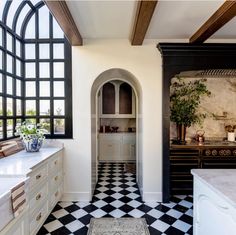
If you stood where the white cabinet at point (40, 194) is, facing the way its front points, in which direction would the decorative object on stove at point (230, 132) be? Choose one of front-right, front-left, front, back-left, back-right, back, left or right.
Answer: front-left

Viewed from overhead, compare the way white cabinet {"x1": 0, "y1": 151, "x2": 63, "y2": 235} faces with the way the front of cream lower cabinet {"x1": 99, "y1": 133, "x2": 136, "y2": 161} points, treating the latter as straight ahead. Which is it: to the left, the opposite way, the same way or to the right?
to the left

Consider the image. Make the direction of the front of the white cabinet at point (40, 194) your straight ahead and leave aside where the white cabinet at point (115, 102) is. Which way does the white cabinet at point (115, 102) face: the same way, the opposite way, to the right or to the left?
to the right

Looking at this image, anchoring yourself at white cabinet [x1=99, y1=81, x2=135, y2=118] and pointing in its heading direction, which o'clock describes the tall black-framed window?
The tall black-framed window is roughly at 1 o'clock from the white cabinet.

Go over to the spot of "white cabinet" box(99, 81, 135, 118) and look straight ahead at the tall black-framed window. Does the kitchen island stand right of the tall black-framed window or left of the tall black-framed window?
left

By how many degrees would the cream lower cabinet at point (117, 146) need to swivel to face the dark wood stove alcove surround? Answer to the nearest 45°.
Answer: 0° — it already faces it

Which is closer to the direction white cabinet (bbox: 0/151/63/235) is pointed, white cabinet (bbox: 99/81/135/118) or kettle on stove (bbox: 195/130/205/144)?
the kettle on stove

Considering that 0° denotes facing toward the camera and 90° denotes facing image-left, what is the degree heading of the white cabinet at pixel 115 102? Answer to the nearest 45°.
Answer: approximately 0°

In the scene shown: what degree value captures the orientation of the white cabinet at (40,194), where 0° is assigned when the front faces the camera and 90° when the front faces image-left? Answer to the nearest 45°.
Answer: approximately 315°
